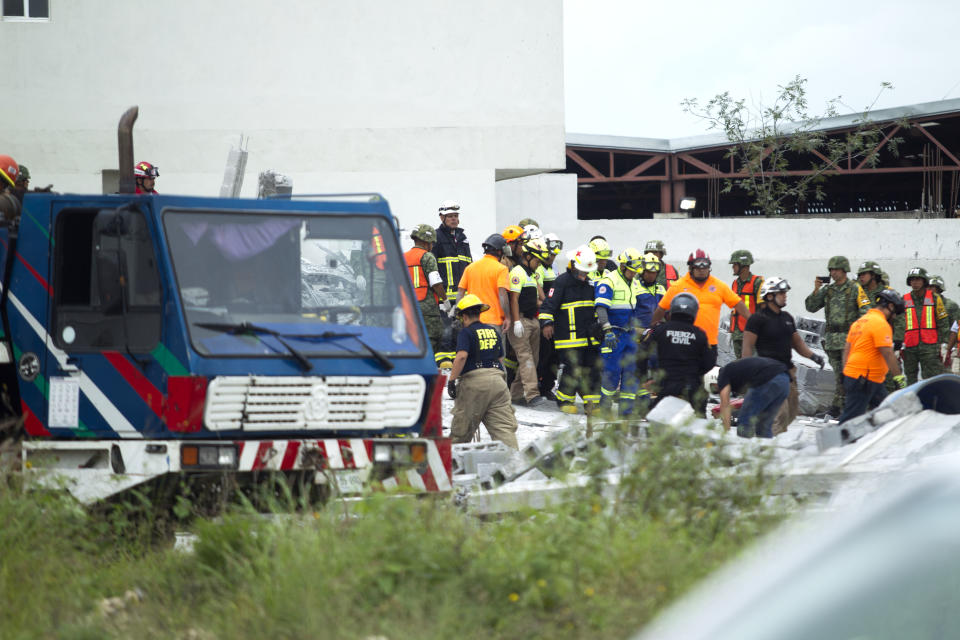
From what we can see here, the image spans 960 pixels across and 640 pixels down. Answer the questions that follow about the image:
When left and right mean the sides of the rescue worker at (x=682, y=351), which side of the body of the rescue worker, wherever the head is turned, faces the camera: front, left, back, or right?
back

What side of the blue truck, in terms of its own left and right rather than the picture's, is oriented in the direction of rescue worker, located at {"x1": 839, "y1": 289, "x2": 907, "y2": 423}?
left

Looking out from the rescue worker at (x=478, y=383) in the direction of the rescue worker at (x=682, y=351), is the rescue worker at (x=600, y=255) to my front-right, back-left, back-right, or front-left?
front-left

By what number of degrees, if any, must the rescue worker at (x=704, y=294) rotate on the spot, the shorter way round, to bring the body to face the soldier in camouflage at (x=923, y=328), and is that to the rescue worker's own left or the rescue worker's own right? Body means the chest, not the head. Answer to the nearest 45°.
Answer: approximately 135° to the rescue worker's own left

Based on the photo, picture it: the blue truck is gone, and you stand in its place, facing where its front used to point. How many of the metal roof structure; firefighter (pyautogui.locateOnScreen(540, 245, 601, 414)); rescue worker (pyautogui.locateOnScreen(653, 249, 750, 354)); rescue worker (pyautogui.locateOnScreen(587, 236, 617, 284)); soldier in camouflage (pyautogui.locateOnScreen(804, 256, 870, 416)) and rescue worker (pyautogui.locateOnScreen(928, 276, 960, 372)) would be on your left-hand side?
6

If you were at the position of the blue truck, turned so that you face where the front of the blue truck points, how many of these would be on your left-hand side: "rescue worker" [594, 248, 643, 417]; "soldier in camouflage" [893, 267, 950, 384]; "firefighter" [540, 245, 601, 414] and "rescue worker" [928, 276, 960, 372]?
4

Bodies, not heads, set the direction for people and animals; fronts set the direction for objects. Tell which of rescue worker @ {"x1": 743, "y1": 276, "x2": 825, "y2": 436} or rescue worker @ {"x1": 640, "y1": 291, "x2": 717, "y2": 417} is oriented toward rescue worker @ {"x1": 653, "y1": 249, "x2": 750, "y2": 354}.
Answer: rescue worker @ {"x1": 640, "y1": 291, "x2": 717, "y2": 417}

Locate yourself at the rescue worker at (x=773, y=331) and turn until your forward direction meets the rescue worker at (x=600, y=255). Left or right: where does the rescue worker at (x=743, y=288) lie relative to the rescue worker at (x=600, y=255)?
right

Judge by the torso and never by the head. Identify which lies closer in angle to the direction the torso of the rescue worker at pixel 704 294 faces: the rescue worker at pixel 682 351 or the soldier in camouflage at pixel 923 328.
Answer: the rescue worker

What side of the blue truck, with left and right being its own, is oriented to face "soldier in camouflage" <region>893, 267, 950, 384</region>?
left

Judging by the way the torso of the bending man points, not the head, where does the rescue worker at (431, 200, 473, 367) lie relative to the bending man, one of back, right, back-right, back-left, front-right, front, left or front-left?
front-right

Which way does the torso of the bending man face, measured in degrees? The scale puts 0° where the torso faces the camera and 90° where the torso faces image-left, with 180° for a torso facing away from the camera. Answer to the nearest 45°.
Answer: approximately 90°

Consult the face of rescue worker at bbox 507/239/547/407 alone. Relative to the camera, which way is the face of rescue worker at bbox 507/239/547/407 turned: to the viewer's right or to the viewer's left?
to the viewer's right

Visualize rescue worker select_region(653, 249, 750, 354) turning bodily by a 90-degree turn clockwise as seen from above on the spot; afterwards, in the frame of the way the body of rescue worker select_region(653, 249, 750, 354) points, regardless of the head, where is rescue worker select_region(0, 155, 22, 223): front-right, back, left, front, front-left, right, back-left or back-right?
front-left

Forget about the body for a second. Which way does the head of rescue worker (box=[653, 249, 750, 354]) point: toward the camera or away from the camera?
toward the camera

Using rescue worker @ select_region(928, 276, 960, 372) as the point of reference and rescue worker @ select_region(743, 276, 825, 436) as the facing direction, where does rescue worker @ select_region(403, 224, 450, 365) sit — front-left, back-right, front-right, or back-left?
front-right

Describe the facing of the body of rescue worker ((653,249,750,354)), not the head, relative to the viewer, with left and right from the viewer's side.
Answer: facing the viewer

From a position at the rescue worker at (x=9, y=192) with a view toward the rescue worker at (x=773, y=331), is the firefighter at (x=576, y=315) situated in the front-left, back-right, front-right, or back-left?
front-left

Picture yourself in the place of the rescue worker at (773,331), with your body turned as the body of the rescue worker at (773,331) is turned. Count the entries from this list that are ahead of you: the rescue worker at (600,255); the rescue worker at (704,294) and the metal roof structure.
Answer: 0

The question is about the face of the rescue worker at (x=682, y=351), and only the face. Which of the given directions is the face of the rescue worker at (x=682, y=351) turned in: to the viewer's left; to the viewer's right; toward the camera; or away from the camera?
away from the camera

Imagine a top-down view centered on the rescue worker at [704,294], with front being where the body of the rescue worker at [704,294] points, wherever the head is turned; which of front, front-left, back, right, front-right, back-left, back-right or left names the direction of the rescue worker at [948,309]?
back-left
